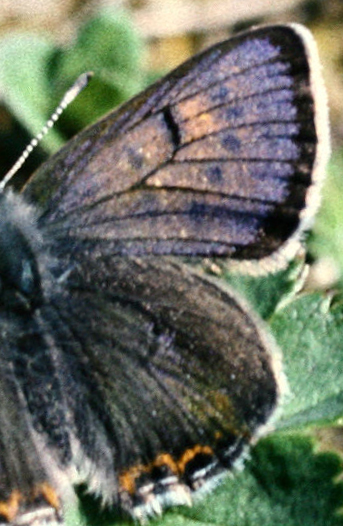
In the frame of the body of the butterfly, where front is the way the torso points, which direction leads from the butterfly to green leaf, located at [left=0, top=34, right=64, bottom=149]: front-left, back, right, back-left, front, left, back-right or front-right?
front-left

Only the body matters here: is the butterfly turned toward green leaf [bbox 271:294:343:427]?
no

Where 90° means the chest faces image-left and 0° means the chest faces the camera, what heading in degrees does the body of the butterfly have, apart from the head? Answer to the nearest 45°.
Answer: approximately 180°

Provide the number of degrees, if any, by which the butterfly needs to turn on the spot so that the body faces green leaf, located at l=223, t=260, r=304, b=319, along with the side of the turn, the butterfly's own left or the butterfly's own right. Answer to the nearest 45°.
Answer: approximately 45° to the butterfly's own right
